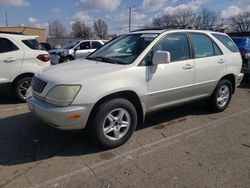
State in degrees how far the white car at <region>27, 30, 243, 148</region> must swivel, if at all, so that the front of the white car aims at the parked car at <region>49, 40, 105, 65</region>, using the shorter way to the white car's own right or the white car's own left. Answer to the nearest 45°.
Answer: approximately 135° to the white car's own right

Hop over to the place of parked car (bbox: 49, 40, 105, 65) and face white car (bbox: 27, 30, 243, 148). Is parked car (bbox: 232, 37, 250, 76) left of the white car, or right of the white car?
left

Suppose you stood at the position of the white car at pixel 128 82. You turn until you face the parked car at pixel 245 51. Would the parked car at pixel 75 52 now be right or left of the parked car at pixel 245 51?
left

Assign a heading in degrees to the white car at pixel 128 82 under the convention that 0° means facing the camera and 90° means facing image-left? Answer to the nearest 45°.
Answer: approximately 45°

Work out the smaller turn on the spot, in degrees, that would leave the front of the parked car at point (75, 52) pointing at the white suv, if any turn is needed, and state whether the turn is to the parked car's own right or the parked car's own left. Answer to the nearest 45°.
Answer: approximately 45° to the parked car's own left

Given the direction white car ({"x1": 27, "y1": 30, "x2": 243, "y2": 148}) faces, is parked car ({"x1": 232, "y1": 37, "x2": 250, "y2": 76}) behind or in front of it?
behind

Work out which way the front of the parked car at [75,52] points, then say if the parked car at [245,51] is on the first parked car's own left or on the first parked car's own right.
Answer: on the first parked car's own left

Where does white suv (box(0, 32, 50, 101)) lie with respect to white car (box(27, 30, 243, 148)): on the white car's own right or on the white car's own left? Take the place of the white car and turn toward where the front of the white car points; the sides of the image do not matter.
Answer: on the white car's own right

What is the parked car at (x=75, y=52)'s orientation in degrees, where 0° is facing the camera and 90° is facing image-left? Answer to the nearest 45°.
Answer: approximately 45°
